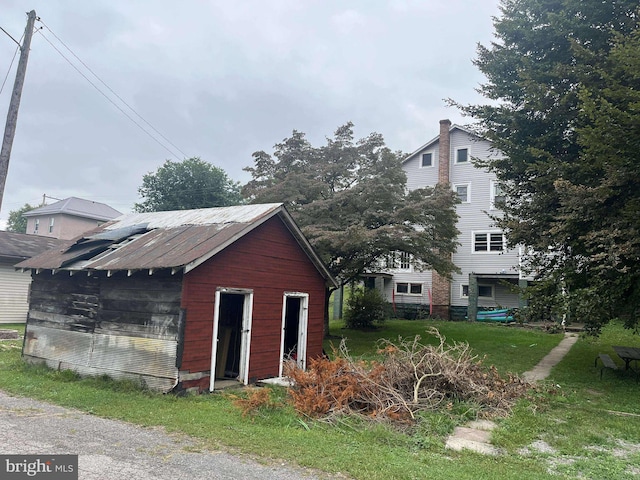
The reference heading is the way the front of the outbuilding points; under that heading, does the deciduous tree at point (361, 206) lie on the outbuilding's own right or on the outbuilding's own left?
on the outbuilding's own left

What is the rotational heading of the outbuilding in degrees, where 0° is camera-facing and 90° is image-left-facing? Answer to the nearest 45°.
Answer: approximately 315°

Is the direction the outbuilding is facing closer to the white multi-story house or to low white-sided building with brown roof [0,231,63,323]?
the white multi-story house

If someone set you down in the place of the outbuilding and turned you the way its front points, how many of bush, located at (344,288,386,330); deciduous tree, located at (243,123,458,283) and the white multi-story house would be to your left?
3

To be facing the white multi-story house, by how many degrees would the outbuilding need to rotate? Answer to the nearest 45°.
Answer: approximately 90° to its left

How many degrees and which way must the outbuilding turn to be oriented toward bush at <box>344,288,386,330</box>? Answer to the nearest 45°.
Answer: approximately 90° to its left

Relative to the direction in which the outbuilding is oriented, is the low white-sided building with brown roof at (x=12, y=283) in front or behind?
behind

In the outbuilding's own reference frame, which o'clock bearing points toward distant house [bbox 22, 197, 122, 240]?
The distant house is roughly at 7 o'clock from the outbuilding.

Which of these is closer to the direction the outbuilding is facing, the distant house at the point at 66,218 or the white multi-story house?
the white multi-story house

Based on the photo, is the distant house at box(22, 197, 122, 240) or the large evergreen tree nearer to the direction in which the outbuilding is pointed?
the large evergreen tree
